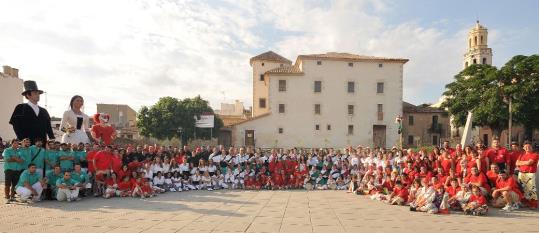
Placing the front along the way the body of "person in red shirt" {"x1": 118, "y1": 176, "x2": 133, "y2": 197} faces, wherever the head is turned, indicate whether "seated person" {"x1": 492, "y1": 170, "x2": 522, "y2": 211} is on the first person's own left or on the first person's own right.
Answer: on the first person's own left

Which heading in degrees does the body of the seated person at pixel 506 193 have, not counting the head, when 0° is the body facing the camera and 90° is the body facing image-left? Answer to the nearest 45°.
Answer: approximately 45°

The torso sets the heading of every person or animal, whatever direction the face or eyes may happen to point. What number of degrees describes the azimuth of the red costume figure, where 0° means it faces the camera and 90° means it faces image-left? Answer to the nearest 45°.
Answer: approximately 0°

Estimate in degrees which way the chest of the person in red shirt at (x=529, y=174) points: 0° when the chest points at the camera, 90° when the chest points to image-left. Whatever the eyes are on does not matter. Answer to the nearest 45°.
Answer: approximately 45°

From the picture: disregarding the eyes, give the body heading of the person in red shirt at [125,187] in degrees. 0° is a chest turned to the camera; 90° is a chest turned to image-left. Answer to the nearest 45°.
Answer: approximately 0°
